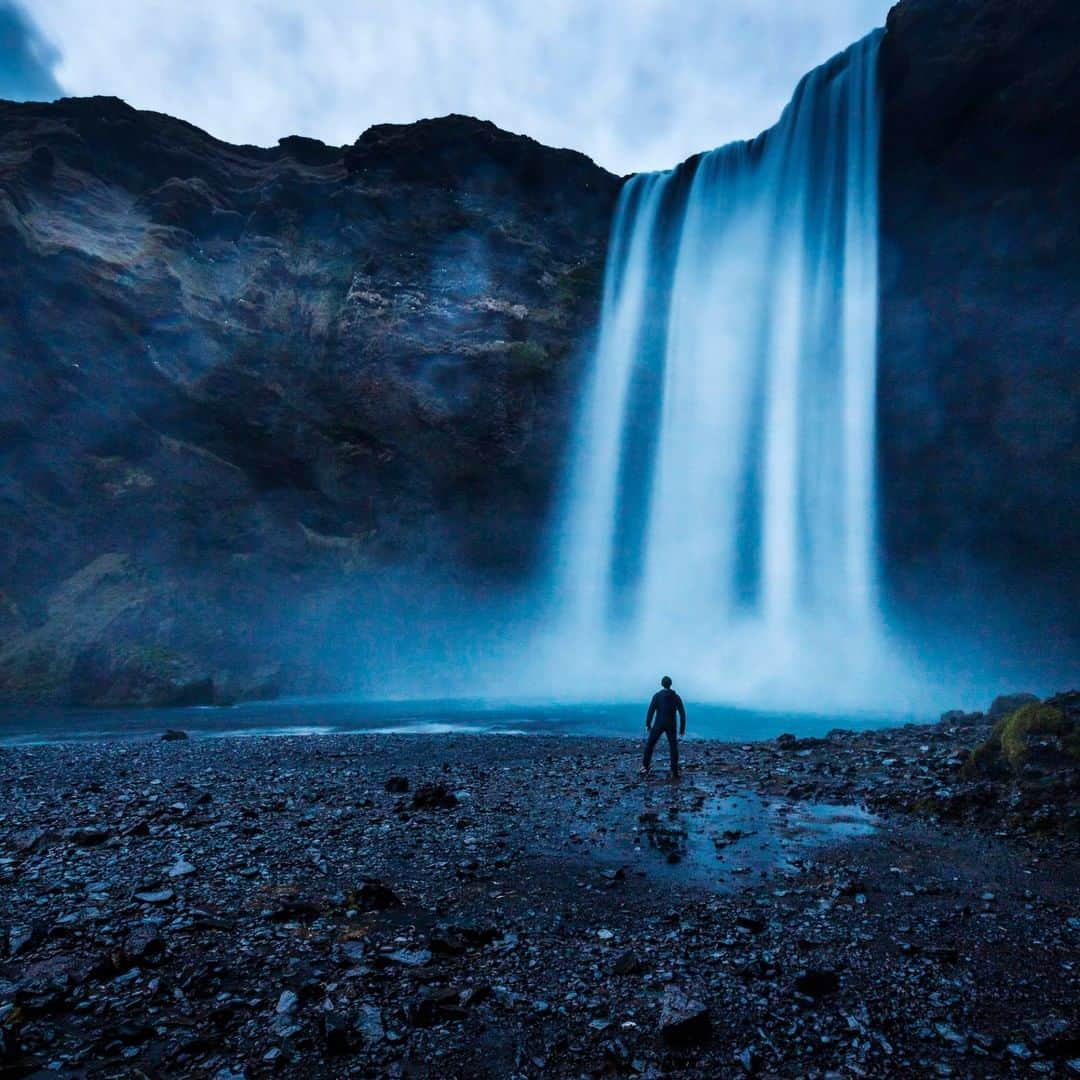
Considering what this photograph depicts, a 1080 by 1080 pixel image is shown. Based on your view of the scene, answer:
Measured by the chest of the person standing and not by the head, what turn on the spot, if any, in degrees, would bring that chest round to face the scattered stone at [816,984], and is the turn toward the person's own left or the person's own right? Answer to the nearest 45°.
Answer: approximately 180°

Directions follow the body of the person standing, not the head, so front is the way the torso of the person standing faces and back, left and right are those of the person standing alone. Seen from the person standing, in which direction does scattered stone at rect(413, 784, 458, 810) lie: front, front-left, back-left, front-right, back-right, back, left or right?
back-left

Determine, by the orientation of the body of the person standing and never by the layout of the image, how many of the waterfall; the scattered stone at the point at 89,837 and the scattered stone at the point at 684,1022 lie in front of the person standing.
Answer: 1

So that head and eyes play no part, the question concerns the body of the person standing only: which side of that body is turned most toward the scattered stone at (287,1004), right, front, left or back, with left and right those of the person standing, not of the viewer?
back

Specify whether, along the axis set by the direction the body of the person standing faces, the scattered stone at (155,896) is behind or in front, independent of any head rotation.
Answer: behind

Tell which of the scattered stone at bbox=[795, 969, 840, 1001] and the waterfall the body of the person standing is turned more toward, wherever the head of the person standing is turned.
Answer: the waterfall

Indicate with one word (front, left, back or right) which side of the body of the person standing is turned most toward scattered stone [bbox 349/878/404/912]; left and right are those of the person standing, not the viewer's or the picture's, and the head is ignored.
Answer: back

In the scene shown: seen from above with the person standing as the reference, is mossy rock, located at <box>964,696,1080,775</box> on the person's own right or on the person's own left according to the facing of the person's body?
on the person's own right

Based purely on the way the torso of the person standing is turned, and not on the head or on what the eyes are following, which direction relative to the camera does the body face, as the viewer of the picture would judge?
away from the camera

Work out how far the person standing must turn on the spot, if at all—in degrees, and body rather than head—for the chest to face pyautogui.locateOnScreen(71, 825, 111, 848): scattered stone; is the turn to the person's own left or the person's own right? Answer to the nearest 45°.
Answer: approximately 135° to the person's own left
